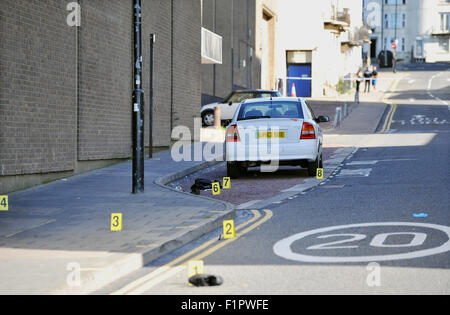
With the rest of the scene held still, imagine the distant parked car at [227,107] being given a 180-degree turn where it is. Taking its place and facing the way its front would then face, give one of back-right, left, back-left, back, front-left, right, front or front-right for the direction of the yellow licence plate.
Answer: right

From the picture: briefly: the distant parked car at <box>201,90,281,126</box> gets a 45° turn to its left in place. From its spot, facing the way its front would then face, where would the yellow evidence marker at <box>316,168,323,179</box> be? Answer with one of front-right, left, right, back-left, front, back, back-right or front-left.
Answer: front-left

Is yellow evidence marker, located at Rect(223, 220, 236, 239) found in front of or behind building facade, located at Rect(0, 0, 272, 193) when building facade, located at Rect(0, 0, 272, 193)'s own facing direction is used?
in front

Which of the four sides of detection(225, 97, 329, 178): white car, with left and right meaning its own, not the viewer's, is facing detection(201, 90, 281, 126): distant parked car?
front

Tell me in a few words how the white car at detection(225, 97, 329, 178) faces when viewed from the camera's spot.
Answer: facing away from the viewer

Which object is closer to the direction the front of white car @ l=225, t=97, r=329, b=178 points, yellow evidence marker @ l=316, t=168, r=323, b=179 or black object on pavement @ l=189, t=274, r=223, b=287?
the yellow evidence marker

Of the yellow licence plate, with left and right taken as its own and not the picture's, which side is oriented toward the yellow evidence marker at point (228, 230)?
front

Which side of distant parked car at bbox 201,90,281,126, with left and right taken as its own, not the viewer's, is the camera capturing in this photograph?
left

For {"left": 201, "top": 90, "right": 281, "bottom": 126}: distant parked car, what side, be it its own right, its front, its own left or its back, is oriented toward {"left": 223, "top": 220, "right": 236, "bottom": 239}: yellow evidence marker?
left

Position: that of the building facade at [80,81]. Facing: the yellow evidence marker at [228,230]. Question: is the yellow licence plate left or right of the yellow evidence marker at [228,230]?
left

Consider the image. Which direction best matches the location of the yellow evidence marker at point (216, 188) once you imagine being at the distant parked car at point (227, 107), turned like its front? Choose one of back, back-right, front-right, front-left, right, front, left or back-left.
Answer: left

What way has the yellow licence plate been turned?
toward the camera

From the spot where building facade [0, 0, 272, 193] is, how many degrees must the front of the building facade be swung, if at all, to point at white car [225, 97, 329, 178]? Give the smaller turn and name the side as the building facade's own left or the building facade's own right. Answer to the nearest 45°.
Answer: approximately 45° to the building facade's own left
